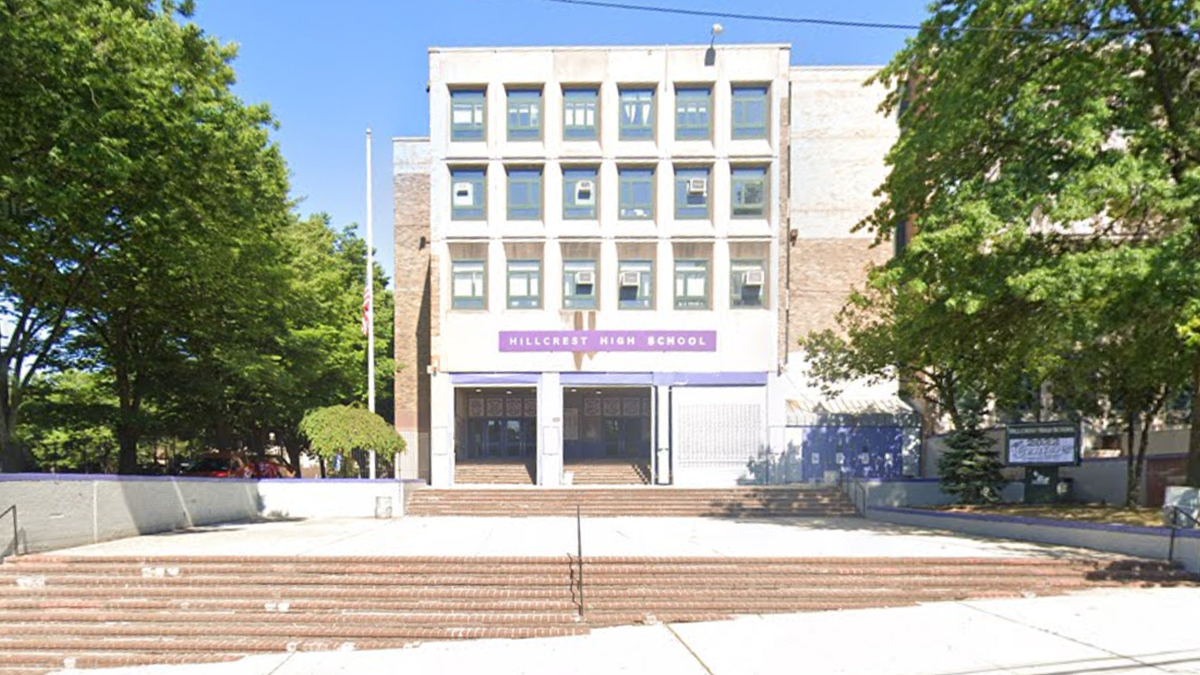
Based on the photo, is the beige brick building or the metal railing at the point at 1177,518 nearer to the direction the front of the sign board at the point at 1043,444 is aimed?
the metal railing

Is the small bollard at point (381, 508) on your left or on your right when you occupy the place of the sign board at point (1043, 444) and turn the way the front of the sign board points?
on your right
